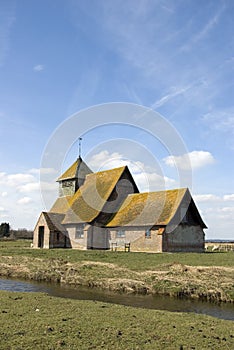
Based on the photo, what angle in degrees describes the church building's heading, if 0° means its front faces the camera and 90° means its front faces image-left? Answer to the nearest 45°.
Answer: approximately 45°
